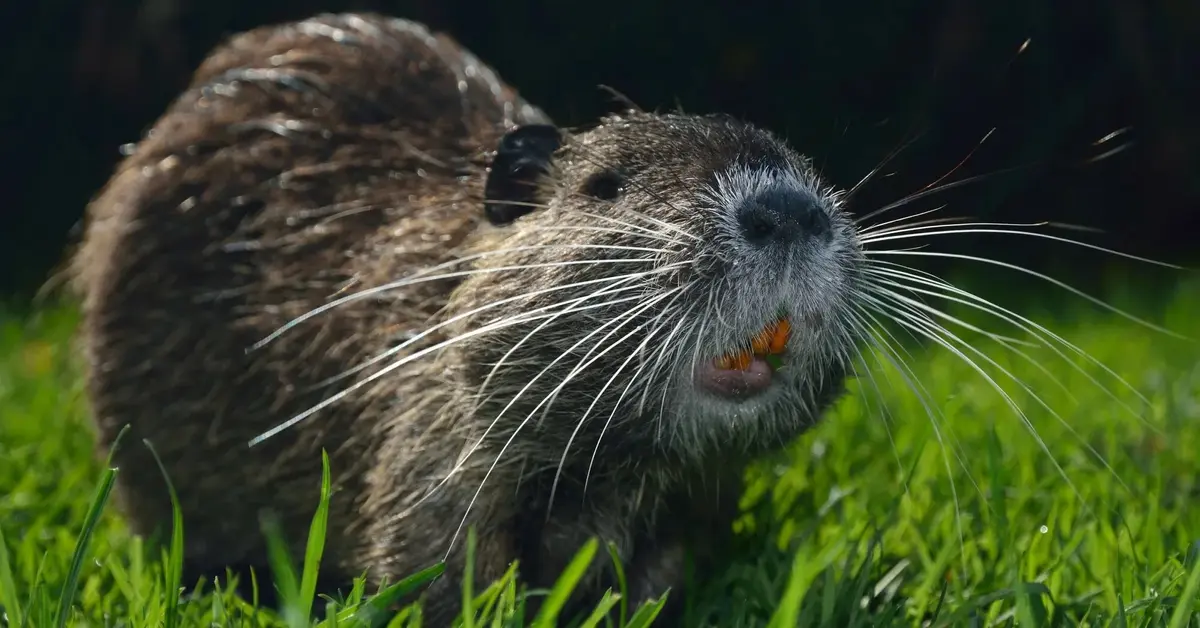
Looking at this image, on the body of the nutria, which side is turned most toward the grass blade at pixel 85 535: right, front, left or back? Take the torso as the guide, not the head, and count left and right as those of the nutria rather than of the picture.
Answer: right

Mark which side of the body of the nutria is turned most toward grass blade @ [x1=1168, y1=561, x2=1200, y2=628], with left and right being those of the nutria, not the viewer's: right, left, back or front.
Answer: front

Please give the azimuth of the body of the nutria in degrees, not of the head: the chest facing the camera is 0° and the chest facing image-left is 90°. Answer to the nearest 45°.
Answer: approximately 315°

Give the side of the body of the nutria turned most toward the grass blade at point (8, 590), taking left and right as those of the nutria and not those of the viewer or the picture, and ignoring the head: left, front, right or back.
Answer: right

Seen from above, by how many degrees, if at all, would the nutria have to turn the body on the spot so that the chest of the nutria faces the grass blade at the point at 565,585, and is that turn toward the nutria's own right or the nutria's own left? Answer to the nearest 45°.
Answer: approximately 45° to the nutria's own right

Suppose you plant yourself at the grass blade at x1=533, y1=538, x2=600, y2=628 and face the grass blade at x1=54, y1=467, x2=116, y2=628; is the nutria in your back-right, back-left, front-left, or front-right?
front-right

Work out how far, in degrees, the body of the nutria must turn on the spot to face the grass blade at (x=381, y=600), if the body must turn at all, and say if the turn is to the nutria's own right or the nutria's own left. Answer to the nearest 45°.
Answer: approximately 45° to the nutria's own right

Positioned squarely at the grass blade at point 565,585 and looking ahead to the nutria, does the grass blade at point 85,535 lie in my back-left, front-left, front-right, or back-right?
front-left

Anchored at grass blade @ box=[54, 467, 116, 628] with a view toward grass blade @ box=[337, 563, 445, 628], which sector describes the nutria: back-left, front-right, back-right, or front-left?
front-left
